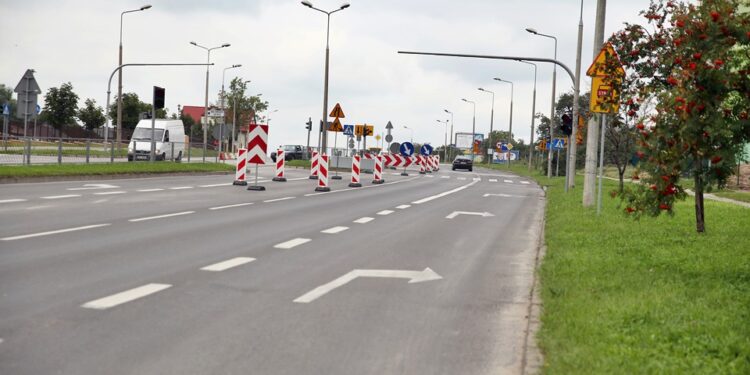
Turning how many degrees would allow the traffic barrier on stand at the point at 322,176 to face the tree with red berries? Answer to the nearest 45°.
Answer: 0° — it already faces it

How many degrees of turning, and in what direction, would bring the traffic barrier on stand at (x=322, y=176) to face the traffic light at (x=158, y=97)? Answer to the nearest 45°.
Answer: approximately 135° to its right

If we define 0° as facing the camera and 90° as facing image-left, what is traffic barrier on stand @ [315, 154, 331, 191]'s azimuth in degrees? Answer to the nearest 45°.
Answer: approximately 0°

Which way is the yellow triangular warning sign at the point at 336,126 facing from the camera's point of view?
toward the camera

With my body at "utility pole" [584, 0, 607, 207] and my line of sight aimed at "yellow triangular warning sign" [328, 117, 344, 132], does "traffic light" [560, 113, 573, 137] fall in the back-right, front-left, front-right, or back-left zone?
front-right

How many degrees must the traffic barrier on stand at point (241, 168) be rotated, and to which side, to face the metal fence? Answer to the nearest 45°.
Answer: approximately 135° to its right

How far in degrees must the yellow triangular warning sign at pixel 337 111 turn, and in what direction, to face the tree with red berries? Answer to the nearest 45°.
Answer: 0° — it already faces it

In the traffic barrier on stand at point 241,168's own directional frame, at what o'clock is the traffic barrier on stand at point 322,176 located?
the traffic barrier on stand at point 322,176 is roughly at 10 o'clock from the traffic barrier on stand at point 241,168.

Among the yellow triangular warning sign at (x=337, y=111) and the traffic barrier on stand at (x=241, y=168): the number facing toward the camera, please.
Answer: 2

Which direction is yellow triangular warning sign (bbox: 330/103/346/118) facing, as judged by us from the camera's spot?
facing the viewer

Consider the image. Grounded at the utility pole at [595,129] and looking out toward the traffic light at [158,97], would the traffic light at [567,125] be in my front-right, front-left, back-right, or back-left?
front-right
